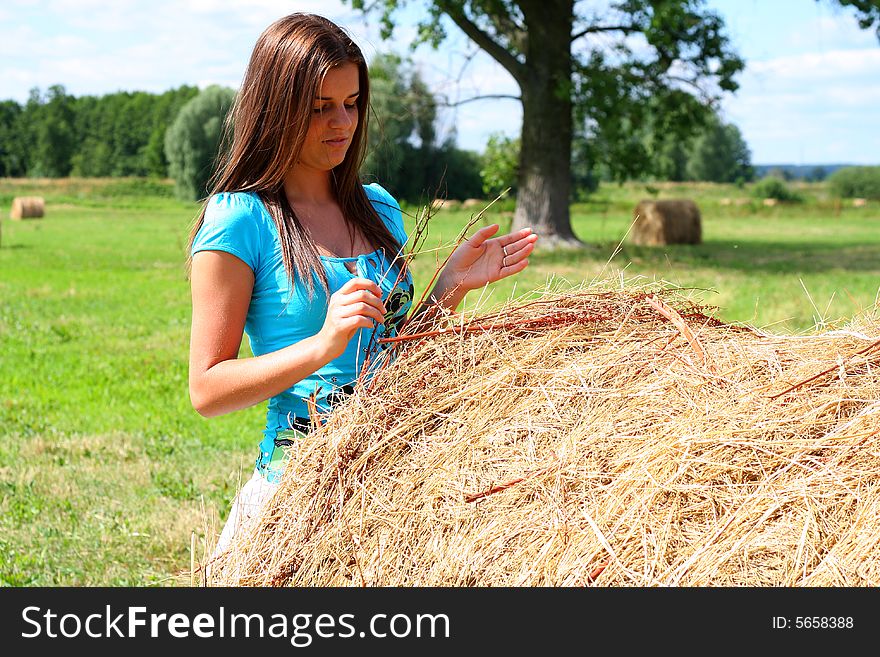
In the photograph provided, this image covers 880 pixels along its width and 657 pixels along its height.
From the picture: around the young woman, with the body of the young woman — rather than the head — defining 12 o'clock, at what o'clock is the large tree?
The large tree is roughly at 8 o'clock from the young woman.

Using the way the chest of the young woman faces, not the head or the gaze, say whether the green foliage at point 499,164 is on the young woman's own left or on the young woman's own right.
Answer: on the young woman's own left

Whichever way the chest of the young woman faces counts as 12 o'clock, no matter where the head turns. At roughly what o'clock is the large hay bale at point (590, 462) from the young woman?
The large hay bale is roughly at 12 o'clock from the young woman.

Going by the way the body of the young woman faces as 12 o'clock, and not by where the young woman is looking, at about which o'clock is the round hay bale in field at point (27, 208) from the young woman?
The round hay bale in field is roughly at 7 o'clock from the young woman.

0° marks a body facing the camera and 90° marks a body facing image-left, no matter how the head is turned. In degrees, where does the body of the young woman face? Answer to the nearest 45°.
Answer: approximately 315°

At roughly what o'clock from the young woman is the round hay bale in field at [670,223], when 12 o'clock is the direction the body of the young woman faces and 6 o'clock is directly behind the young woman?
The round hay bale in field is roughly at 8 o'clock from the young woman.
